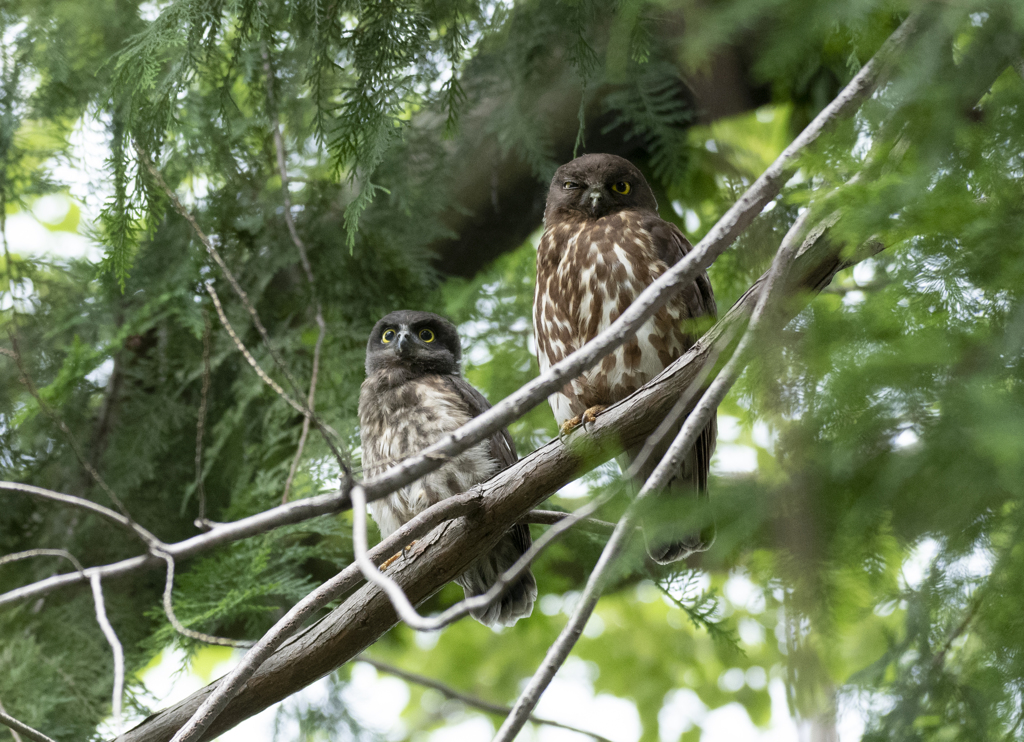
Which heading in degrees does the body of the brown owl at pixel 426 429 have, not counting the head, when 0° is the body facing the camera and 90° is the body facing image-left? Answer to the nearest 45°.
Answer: approximately 45°

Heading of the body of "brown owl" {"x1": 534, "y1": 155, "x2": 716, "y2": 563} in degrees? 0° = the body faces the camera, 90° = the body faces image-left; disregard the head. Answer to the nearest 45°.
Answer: approximately 45°

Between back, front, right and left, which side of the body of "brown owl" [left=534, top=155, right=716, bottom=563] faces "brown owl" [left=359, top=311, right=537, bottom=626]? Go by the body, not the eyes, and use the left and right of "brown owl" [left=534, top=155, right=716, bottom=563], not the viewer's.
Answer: right
